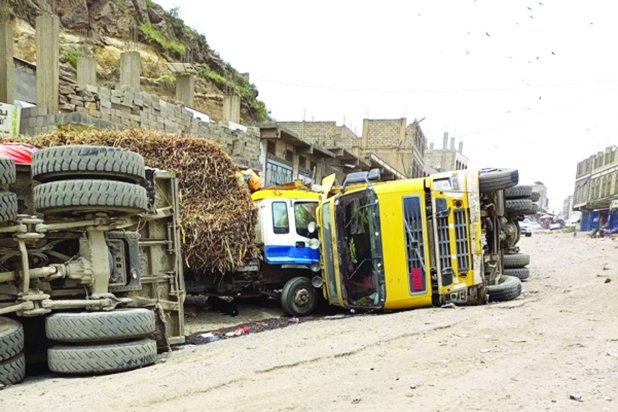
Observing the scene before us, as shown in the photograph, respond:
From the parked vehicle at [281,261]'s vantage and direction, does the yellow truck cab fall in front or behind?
in front

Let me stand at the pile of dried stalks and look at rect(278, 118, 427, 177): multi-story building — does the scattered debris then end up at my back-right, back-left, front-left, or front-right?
back-right

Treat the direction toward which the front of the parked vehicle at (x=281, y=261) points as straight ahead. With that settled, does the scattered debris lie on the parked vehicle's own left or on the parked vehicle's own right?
on the parked vehicle's own right

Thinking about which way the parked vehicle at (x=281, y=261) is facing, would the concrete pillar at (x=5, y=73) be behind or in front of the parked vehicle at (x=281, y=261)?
behind

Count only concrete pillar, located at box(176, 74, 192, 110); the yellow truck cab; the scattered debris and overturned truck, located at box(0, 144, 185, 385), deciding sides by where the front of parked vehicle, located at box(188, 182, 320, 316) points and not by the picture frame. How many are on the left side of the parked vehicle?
1

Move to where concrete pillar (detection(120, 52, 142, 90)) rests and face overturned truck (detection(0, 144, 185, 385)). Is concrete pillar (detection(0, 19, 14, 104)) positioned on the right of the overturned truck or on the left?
right
